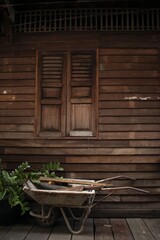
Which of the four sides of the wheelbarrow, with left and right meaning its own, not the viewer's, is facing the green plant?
front

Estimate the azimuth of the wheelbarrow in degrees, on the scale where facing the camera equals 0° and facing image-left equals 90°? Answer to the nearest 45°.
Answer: approximately 90°
